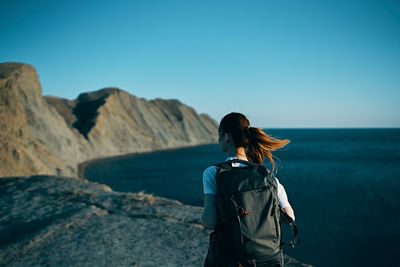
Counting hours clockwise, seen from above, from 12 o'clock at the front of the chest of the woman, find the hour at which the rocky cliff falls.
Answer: The rocky cliff is roughly at 12 o'clock from the woman.

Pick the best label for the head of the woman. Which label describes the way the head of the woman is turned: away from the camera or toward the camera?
away from the camera

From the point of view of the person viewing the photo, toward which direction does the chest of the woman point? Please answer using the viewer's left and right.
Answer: facing away from the viewer and to the left of the viewer
